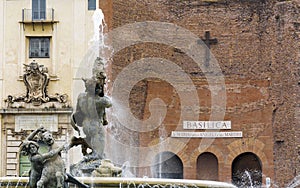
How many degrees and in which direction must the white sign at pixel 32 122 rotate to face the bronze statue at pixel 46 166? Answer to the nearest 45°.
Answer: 0° — it already faces it

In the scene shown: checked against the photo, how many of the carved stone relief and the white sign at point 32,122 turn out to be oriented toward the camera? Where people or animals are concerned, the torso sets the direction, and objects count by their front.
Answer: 2

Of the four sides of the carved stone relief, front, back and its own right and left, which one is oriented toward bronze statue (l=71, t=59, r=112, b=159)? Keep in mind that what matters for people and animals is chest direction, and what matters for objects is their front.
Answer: front

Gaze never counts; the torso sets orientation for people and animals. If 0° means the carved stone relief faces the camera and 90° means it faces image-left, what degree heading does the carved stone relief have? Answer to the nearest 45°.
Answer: approximately 0°

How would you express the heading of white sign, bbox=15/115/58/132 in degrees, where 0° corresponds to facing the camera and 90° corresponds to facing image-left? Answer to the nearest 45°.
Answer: approximately 0°

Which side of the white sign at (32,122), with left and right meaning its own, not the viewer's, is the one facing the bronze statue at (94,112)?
front

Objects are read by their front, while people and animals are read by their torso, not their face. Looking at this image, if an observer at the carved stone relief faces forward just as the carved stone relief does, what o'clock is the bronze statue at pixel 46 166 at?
The bronze statue is roughly at 12 o'clock from the carved stone relief.

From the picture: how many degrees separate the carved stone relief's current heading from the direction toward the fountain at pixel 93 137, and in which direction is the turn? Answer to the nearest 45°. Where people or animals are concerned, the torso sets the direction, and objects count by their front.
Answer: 0° — it already faces it
